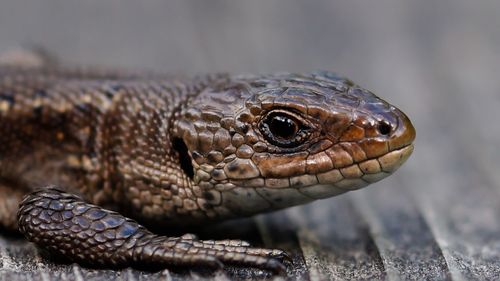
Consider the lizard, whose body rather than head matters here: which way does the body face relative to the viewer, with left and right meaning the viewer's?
facing to the right of the viewer
